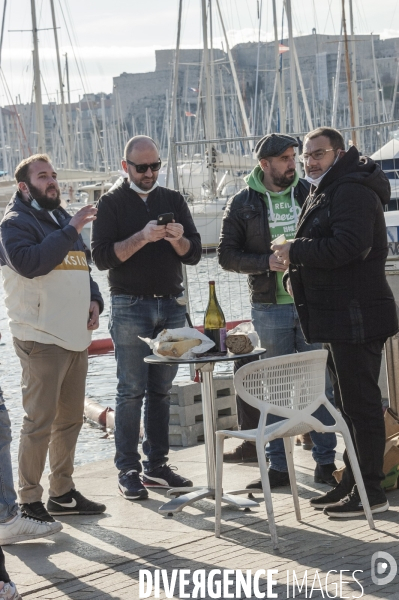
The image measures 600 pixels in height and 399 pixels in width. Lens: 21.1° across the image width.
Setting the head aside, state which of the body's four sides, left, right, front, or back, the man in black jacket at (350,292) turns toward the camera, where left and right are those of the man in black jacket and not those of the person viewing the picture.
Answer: left

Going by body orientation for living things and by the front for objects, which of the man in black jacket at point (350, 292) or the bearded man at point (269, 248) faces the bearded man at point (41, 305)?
the man in black jacket

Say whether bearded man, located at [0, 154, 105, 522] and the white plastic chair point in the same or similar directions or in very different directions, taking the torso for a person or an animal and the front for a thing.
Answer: very different directions

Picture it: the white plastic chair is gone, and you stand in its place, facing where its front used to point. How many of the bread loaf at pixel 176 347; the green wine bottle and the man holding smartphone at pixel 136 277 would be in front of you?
3

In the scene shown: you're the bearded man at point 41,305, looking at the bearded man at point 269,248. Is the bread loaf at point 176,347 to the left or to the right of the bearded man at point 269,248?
right

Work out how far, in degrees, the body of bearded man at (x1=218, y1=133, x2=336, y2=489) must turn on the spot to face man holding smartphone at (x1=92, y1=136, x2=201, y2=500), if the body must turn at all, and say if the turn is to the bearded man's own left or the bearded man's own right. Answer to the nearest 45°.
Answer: approximately 135° to the bearded man's own right

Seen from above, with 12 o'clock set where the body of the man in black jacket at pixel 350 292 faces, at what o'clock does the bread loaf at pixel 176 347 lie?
The bread loaf is roughly at 12 o'clock from the man in black jacket.

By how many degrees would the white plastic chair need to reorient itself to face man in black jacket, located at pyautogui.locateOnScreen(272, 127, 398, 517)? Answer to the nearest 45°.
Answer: approximately 90° to its right

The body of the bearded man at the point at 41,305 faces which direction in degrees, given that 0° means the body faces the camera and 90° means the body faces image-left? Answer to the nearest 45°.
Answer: approximately 315°

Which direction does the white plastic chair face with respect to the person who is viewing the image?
facing away from the viewer and to the left of the viewer
